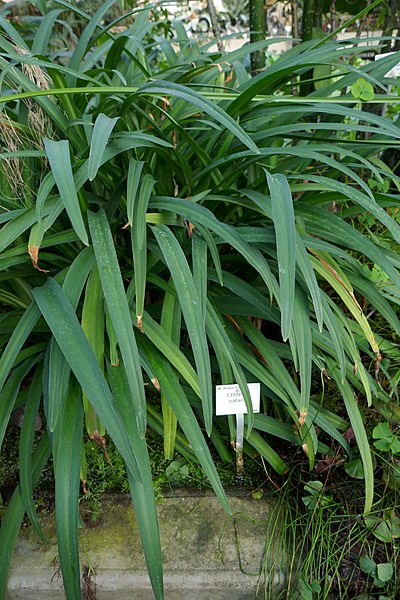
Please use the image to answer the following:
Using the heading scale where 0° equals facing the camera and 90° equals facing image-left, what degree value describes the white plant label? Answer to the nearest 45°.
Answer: approximately 0°
